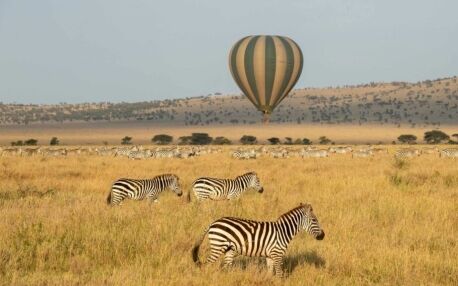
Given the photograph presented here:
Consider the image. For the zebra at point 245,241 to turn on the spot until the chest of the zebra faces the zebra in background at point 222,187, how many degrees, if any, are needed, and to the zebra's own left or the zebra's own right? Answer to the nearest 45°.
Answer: approximately 90° to the zebra's own left

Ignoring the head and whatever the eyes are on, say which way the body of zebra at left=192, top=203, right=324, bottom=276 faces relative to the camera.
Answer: to the viewer's right

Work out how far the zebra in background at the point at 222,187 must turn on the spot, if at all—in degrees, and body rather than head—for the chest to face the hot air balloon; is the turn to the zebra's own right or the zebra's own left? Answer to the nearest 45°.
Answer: approximately 90° to the zebra's own left

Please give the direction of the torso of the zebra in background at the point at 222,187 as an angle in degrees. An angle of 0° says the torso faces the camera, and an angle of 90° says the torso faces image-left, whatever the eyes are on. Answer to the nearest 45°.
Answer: approximately 270°

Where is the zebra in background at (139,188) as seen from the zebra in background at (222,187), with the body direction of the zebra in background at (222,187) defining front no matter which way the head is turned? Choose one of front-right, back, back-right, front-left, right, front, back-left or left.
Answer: back

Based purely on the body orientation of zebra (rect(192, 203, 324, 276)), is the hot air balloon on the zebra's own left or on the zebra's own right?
on the zebra's own left

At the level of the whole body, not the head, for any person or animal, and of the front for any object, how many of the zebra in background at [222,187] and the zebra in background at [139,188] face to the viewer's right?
2

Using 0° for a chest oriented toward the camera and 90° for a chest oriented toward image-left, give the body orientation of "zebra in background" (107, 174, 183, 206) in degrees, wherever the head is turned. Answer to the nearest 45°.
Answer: approximately 270°

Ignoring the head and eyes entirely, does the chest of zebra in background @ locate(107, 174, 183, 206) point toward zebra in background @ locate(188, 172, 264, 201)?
yes
